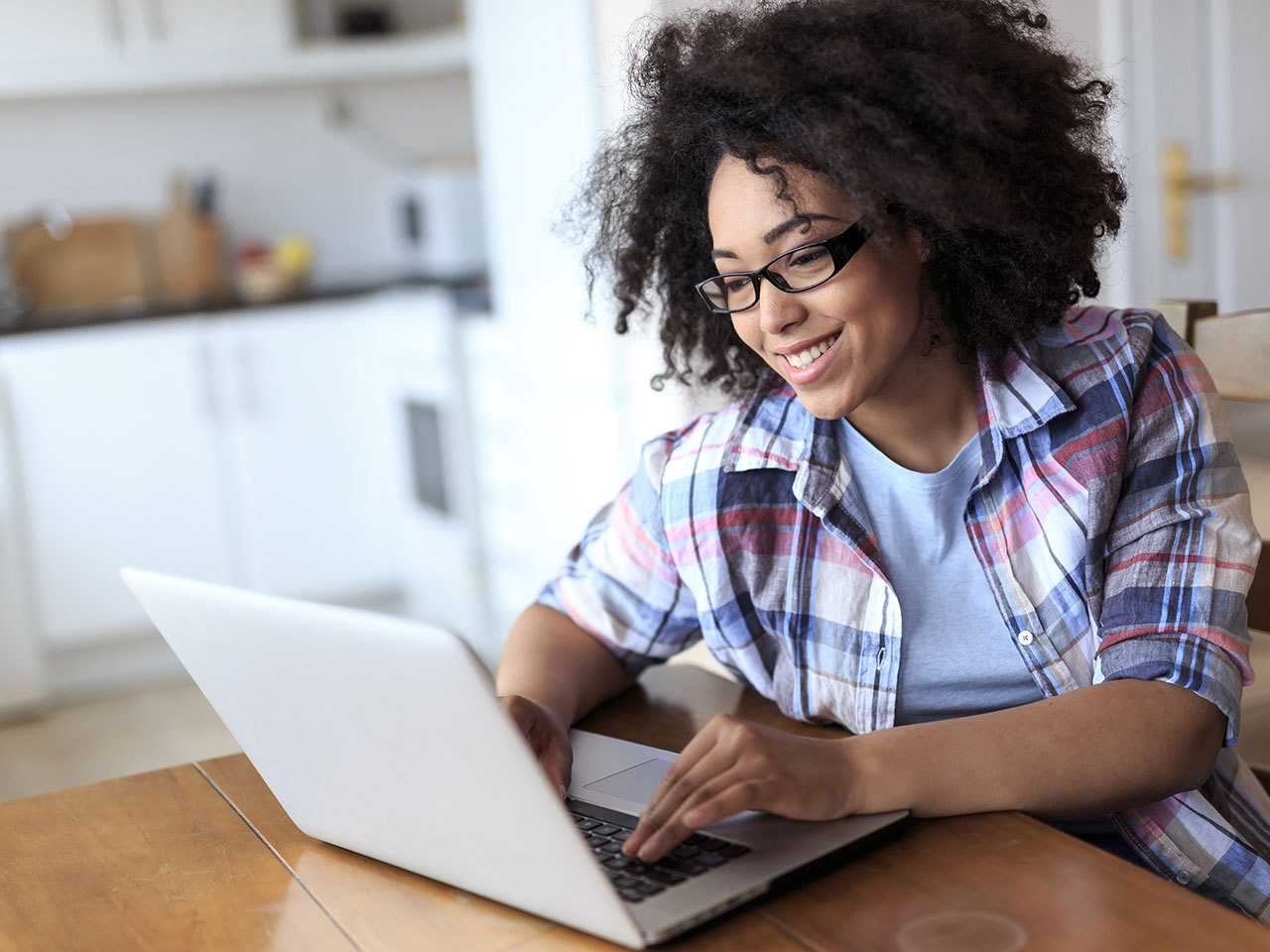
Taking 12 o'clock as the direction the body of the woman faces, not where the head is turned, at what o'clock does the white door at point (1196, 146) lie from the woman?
The white door is roughly at 5 o'clock from the woman.

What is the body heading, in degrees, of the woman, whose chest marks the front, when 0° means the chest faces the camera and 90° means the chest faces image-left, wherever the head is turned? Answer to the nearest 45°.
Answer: approximately 45°

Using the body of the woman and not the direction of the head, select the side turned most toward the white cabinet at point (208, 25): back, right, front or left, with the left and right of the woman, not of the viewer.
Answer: right

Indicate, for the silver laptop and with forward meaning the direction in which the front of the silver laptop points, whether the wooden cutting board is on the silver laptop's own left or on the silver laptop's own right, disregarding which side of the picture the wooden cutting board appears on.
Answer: on the silver laptop's own left

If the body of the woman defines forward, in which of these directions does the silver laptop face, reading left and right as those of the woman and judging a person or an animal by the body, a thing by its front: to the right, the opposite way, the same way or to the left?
the opposite way

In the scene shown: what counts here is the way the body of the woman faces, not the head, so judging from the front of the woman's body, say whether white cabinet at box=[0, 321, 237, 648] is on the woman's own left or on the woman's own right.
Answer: on the woman's own right

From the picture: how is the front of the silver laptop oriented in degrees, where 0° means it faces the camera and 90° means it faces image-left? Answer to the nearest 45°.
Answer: approximately 225°
